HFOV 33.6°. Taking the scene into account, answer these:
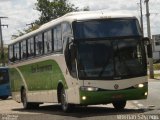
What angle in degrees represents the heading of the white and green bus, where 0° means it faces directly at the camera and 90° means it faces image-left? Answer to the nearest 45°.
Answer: approximately 315°

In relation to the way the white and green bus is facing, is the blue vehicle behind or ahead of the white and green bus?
behind
